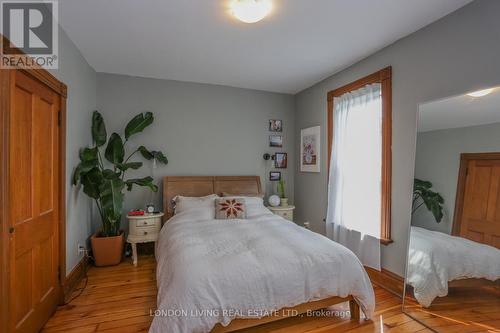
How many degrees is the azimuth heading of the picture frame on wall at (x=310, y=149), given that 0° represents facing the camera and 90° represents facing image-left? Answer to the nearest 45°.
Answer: approximately 45°

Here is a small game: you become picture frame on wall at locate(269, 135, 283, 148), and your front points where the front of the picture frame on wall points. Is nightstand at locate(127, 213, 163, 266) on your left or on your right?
on your right

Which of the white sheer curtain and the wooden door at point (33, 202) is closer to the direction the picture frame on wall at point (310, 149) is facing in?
the wooden door

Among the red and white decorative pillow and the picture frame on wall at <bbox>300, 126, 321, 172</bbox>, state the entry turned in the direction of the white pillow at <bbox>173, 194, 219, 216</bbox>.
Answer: the picture frame on wall

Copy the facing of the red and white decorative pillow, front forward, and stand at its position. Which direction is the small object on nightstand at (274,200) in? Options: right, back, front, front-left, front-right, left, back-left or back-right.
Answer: back-left
